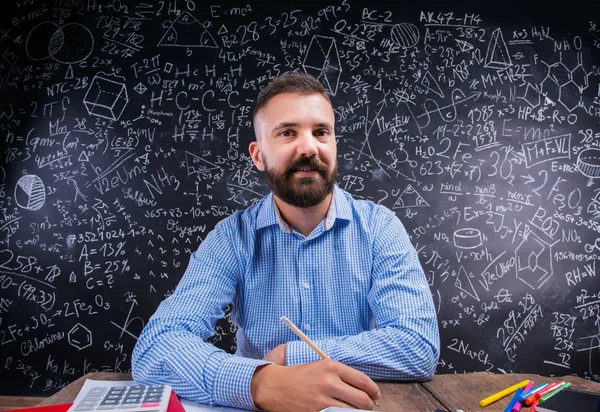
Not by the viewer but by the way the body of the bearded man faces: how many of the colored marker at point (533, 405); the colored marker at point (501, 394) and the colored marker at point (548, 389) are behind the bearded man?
0

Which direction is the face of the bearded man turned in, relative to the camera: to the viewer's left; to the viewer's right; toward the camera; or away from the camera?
toward the camera

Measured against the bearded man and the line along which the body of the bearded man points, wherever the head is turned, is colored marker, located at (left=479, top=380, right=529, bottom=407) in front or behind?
in front

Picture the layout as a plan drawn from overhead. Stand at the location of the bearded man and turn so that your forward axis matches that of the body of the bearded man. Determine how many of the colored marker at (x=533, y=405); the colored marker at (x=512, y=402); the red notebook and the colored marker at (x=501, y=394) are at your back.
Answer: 0

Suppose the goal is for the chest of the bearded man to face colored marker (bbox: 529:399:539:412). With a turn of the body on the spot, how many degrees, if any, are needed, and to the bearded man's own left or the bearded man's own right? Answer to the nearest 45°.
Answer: approximately 45° to the bearded man's own left

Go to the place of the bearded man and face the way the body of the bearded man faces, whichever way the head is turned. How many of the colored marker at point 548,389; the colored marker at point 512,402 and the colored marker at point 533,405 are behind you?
0

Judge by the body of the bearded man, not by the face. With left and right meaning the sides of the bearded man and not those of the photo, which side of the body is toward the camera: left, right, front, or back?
front
